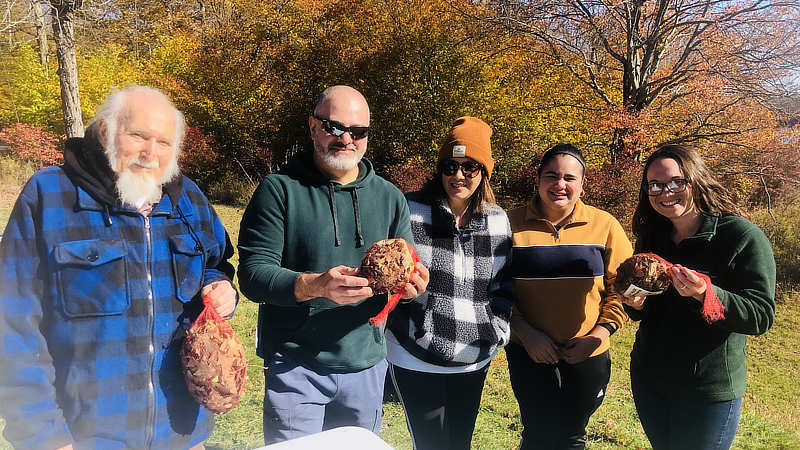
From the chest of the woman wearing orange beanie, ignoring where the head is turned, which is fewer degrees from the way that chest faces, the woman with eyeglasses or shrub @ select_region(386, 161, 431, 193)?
the woman with eyeglasses

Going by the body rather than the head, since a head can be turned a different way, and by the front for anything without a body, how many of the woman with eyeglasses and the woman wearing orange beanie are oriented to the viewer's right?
0

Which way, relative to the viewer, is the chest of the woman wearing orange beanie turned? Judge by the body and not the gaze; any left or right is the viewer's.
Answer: facing the viewer

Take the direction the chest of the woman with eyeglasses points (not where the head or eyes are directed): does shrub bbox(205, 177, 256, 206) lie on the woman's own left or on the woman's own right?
on the woman's own right

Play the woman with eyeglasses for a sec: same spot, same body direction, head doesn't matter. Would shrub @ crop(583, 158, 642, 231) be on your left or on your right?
on your right

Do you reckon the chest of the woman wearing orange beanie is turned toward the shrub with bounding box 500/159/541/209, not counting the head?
no

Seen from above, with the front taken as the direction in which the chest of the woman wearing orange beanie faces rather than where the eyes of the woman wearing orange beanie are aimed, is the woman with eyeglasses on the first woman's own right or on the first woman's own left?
on the first woman's own left

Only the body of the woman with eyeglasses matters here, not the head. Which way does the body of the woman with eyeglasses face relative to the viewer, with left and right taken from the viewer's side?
facing the viewer and to the left of the viewer

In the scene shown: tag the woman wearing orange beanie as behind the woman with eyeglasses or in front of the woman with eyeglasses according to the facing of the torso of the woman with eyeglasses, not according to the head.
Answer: in front

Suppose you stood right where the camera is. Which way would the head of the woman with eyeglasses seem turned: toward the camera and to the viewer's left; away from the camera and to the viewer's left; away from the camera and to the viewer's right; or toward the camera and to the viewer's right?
toward the camera and to the viewer's left

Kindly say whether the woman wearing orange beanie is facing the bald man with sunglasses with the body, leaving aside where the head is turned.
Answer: no

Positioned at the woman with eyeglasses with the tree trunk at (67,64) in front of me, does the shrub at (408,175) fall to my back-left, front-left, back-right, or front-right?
front-right
